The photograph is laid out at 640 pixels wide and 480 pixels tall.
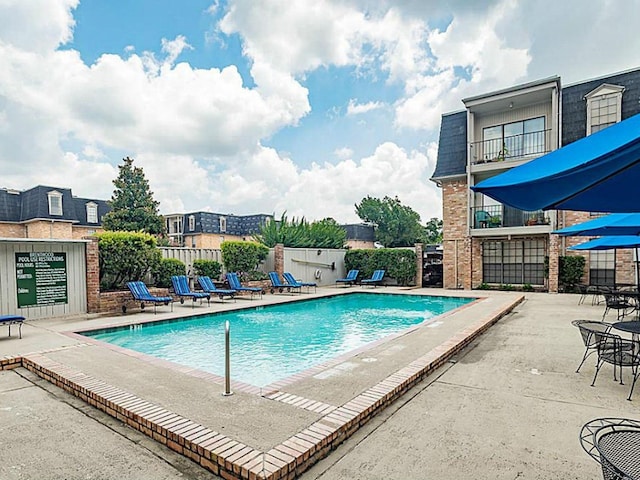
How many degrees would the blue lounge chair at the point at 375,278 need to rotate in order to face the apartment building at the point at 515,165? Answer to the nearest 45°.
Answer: approximately 135° to its left

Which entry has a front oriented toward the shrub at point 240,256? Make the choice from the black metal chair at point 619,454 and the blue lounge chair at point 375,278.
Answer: the blue lounge chair

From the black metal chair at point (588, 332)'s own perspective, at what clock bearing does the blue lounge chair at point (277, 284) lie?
The blue lounge chair is roughly at 7 o'clock from the black metal chair.

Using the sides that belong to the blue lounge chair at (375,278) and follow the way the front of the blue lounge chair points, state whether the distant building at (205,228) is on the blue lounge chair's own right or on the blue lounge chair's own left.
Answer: on the blue lounge chair's own right

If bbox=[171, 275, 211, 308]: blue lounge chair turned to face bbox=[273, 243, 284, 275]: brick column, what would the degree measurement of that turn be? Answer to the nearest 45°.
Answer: approximately 90° to its left

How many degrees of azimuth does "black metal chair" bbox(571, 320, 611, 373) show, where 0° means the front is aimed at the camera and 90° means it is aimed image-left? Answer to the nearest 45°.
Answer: approximately 270°

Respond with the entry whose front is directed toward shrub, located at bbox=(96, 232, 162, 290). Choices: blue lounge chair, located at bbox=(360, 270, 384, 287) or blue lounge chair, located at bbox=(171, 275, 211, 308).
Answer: blue lounge chair, located at bbox=(360, 270, 384, 287)

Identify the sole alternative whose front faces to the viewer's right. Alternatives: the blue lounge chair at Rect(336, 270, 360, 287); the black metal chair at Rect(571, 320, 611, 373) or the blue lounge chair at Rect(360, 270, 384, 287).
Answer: the black metal chair

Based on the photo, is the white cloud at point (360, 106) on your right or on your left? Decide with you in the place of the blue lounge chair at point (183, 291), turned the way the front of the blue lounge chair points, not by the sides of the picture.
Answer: on your left

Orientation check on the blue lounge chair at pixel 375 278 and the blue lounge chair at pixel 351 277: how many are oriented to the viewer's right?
0

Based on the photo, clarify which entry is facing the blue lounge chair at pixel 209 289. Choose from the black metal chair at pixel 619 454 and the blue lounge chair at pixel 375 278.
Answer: the blue lounge chair at pixel 375 278

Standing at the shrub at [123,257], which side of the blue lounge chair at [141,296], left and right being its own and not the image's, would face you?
back

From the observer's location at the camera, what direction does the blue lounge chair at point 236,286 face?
facing the viewer and to the right of the viewer

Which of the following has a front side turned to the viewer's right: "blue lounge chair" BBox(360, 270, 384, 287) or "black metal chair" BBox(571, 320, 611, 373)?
the black metal chair

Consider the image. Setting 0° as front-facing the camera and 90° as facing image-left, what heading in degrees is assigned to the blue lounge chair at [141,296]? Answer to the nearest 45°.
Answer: approximately 315°
